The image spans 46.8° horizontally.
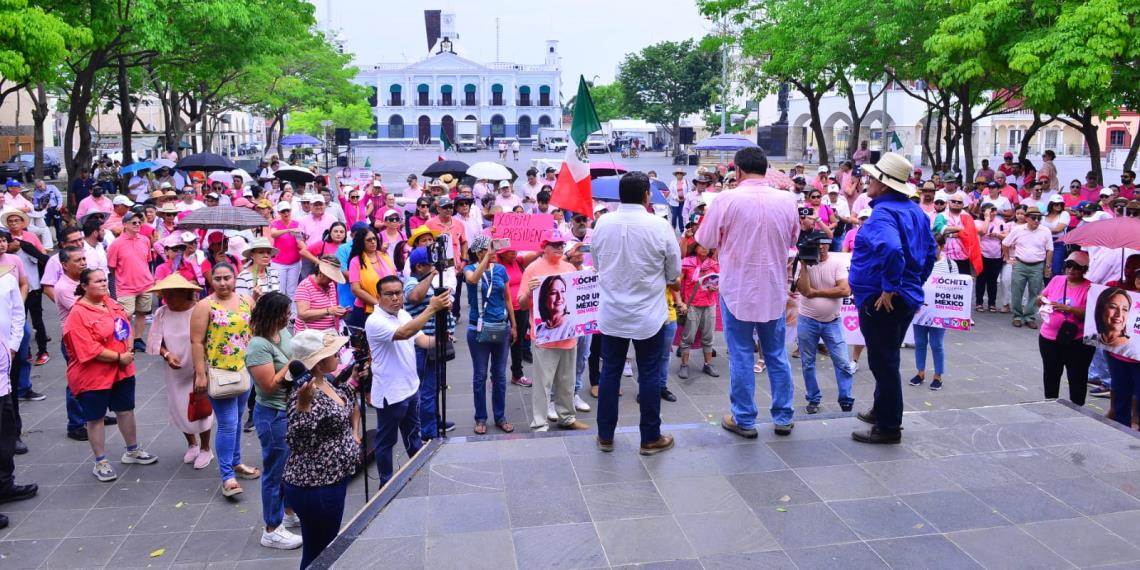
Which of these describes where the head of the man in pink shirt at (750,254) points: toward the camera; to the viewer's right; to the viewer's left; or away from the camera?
away from the camera

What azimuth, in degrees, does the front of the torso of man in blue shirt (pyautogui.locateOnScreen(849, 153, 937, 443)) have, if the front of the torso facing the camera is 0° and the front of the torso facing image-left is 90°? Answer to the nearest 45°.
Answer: approximately 135°

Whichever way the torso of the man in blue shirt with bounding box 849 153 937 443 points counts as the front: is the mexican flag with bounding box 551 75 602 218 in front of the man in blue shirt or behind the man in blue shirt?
in front

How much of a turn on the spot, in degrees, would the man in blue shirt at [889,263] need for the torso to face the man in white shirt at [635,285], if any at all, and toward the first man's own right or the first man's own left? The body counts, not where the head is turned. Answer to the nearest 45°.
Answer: approximately 45° to the first man's own left

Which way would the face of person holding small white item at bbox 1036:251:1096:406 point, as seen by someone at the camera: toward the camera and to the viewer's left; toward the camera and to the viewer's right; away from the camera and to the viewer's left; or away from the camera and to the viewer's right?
toward the camera and to the viewer's left

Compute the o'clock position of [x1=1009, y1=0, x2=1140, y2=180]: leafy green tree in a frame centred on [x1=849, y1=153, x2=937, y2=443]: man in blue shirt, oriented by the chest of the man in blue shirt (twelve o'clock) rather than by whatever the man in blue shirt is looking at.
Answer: The leafy green tree is roughly at 2 o'clock from the man in blue shirt.

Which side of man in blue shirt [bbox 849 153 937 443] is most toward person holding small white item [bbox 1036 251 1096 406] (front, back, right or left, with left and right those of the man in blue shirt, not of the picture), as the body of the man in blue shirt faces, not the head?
right

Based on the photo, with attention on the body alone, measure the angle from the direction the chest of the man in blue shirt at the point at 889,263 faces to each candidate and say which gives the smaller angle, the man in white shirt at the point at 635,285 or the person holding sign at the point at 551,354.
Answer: the person holding sign
